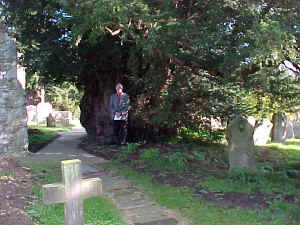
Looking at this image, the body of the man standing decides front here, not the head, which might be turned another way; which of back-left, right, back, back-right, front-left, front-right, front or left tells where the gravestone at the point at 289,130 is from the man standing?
back-left

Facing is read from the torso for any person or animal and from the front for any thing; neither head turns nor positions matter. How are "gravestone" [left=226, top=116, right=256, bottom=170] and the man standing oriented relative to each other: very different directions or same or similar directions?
same or similar directions

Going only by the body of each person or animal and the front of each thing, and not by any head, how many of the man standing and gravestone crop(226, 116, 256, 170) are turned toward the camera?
2

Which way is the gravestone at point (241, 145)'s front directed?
toward the camera

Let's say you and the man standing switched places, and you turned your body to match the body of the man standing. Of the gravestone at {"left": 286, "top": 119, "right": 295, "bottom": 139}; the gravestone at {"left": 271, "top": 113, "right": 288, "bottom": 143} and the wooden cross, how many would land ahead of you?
1

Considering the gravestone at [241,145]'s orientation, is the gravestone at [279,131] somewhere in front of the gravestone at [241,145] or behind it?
behind

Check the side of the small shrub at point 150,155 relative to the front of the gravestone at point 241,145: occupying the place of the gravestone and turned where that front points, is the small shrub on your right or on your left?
on your right

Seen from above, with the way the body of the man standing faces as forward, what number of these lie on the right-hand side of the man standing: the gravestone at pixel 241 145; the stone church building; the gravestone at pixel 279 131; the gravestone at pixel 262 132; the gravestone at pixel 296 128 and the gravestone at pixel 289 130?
1

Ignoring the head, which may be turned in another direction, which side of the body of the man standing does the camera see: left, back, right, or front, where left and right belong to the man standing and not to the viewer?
front

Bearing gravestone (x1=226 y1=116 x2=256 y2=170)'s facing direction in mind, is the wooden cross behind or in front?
in front

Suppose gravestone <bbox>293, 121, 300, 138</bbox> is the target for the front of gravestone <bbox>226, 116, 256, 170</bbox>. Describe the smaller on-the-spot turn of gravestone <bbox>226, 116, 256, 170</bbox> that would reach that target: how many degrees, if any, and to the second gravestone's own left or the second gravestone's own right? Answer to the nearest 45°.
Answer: approximately 180°

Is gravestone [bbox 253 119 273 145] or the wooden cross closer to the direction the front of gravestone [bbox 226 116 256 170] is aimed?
the wooden cross

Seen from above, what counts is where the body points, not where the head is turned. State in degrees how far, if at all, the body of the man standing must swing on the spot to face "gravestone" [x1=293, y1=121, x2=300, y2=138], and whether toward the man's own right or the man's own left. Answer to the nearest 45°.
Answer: approximately 135° to the man's own left

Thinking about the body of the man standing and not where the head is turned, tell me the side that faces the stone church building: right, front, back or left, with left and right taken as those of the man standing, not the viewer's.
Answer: right
